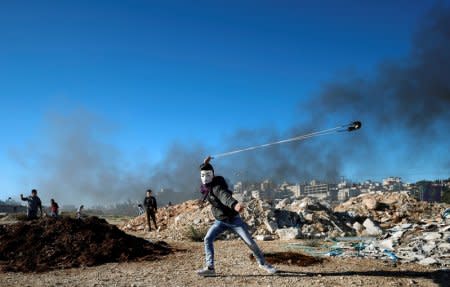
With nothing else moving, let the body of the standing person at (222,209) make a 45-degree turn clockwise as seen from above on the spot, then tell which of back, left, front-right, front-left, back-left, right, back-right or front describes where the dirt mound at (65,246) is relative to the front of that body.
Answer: front-right

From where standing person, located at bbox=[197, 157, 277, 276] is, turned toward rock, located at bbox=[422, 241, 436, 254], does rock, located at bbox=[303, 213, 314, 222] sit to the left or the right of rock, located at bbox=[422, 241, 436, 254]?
left

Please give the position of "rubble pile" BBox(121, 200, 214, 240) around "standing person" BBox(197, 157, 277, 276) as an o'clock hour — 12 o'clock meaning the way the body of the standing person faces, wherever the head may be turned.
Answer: The rubble pile is roughly at 4 o'clock from the standing person.
